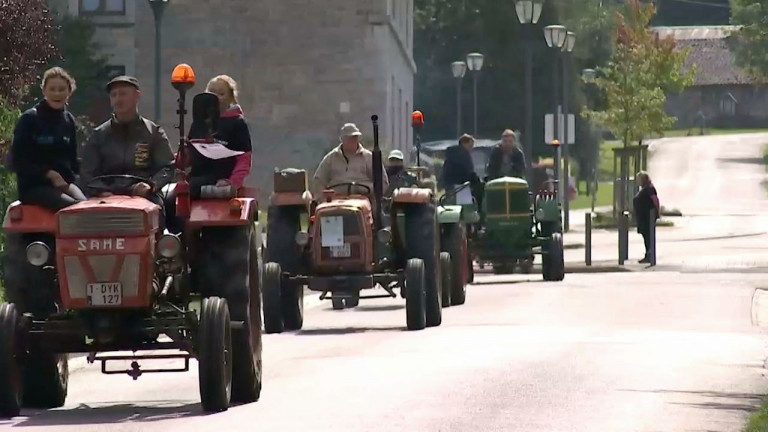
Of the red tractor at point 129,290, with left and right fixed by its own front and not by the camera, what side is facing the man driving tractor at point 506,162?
back

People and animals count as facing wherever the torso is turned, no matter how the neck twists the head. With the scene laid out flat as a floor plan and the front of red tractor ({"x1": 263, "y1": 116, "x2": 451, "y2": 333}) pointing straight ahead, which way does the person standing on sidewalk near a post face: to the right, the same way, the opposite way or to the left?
to the right

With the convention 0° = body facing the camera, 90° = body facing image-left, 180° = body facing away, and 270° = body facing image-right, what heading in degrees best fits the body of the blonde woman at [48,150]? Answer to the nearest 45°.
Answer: approximately 315°

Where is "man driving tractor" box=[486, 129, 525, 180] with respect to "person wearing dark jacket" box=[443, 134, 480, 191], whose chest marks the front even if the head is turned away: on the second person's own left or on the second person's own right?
on the second person's own left

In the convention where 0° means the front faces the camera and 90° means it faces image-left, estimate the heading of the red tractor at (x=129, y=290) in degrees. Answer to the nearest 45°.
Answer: approximately 0°

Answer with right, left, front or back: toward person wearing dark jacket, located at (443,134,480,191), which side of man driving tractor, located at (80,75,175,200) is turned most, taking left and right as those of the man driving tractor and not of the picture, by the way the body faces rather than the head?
back

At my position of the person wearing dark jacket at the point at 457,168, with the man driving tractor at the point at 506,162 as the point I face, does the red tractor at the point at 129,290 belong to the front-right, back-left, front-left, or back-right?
back-right
